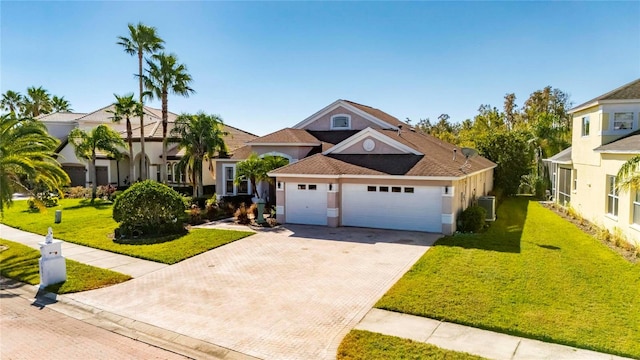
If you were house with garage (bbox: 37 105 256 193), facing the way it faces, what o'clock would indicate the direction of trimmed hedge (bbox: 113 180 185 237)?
The trimmed hedge is roughly at 12 o'clock from the house with garage.

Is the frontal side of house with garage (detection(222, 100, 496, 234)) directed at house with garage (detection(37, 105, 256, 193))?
no

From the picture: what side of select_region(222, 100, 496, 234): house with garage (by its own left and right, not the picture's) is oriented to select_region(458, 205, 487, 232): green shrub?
left

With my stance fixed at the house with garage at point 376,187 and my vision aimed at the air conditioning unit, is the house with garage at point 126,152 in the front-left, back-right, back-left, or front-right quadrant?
back-left

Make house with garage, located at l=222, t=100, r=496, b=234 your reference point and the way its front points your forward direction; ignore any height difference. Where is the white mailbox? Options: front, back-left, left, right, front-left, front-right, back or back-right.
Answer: front-right

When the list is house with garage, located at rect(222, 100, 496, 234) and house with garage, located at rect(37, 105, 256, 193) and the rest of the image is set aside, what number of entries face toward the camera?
2

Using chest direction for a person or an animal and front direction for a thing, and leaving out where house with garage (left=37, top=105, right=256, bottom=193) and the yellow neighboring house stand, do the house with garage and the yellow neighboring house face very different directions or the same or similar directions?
same or similar directions

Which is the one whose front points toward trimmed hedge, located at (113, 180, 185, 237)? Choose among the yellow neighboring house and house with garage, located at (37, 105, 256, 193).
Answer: the house with garage

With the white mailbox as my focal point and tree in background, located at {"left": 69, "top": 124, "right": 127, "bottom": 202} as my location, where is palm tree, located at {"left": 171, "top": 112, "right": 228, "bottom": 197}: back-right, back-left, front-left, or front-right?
front-left

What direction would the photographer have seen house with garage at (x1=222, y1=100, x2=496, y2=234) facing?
facing the viewer

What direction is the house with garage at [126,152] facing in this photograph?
toward the camera
